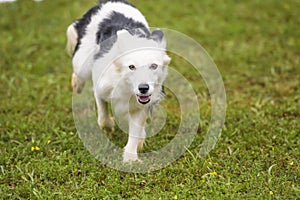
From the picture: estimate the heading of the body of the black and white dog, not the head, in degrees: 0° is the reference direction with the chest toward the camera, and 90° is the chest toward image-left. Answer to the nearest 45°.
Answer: approximately 315°
